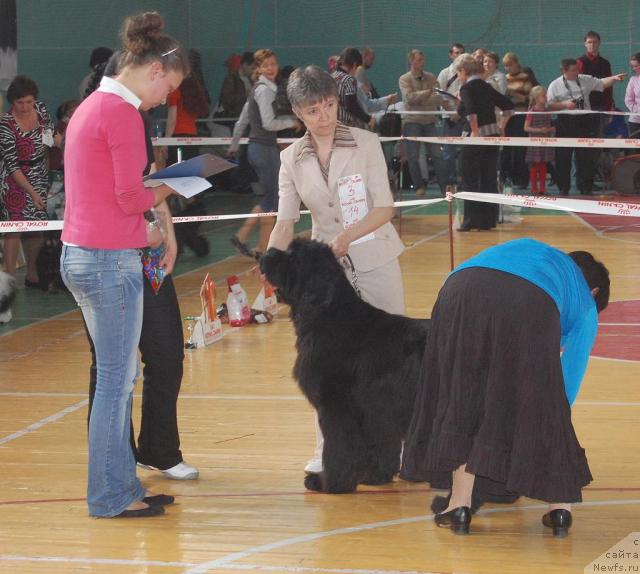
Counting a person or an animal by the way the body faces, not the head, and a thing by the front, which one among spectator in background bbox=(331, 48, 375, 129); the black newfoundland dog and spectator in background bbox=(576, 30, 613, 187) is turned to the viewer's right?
spectator in background bbox=(331, 48, 375, 129)

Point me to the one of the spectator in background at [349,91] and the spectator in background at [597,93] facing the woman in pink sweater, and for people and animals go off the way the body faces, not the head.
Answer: the spectator in background at [597,93]

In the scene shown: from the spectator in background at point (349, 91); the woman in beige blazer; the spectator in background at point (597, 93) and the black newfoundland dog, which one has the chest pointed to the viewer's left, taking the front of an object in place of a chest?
the black newfoundland dog

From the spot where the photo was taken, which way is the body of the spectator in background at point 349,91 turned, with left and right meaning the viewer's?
facing to the right of the viewer

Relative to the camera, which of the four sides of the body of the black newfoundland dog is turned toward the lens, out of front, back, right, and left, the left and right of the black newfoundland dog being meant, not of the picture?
left

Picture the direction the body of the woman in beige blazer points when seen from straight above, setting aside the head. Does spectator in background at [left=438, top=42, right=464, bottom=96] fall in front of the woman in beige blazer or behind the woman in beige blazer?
behind

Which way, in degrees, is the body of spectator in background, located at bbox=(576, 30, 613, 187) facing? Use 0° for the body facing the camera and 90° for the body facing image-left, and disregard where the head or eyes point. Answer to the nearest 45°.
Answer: approximately 0°

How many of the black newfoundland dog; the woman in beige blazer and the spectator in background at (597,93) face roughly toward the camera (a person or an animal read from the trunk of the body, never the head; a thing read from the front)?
2

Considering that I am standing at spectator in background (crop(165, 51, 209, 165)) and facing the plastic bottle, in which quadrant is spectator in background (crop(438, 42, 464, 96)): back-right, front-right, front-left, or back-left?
back-left

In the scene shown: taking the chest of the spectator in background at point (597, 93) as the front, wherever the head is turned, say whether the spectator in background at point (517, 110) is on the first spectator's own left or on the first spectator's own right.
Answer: on the first spectator's own right

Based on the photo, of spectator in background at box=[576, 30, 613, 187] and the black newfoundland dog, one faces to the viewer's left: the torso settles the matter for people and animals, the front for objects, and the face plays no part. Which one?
the black newfoundland dog
